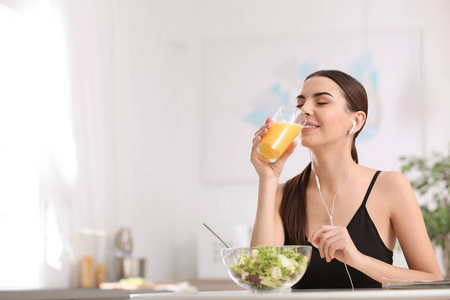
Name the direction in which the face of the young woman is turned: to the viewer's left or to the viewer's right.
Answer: to the viewer's left

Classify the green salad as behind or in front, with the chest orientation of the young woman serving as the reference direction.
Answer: in front

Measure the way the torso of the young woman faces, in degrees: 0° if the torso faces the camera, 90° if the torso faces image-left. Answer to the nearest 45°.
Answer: approximately 45°
